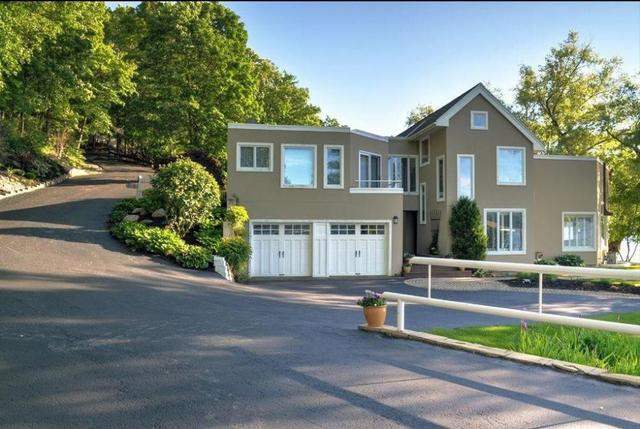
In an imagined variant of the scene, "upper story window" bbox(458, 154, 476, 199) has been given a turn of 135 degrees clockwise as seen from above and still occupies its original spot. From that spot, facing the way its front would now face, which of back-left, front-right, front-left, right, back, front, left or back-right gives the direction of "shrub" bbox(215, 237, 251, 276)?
left

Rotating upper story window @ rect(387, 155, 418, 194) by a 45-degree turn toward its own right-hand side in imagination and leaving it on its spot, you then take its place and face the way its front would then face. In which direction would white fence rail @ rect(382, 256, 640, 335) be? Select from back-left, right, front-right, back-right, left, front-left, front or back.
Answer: front-left

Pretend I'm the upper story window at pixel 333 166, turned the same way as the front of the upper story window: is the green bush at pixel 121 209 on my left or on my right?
on my right

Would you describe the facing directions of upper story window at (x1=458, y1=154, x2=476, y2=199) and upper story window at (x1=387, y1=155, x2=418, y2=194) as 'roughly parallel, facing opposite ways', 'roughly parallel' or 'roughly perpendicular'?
roughly parallel

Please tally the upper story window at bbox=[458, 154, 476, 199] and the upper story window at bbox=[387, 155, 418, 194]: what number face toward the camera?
2

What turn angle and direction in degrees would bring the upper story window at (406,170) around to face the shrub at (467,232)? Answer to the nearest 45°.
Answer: approximately 45° to its left

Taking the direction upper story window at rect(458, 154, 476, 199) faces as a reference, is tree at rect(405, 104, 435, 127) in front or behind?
behind

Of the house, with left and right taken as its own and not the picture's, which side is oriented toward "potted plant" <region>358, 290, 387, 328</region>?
front

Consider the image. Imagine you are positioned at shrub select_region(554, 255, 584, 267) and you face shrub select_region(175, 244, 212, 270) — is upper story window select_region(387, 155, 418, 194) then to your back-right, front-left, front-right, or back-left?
front-right

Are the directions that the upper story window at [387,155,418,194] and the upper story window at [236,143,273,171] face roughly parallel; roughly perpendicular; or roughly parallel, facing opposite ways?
roughly parallel

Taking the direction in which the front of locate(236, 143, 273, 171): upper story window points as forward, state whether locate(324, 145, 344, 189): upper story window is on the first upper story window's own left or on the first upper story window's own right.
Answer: on the first upper story window's own left

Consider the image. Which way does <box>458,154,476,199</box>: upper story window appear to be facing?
toward the camera

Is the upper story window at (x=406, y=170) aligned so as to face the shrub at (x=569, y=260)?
no

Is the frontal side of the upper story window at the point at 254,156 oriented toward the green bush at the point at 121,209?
no

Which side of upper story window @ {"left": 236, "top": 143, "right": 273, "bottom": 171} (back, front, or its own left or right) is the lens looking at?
front
